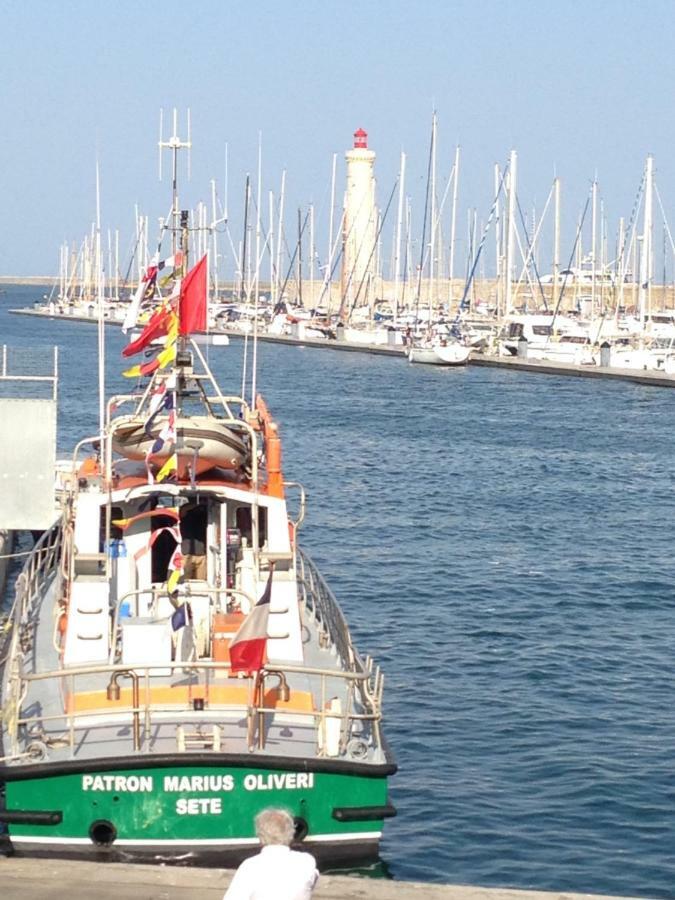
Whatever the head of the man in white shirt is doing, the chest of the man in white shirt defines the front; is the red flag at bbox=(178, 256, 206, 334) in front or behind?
in front

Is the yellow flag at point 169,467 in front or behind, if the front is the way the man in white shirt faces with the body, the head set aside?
in front

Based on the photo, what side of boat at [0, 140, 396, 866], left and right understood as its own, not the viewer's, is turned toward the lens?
back

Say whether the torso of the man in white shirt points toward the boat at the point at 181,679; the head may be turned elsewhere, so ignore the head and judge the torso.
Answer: yes

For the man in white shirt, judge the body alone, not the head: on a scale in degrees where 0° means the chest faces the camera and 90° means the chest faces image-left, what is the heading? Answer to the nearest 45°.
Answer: approximately 180°

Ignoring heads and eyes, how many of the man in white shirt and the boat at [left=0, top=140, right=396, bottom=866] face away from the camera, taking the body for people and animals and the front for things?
2

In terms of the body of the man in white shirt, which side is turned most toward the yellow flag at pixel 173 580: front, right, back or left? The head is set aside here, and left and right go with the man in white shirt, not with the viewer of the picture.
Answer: front

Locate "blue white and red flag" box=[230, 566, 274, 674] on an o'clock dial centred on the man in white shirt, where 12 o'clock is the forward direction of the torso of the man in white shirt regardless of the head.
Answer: The blue white and red flag is roughly at 12 o'clock from the man in white shirt.

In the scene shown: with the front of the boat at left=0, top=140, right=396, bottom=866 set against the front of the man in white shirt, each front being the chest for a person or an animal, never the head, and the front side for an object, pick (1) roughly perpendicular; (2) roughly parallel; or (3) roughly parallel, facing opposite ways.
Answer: roughly parallel

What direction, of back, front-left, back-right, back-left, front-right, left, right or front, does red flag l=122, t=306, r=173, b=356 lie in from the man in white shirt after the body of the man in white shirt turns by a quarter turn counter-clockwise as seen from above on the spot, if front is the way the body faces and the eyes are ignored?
right

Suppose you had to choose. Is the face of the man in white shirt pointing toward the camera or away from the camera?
away from the camera

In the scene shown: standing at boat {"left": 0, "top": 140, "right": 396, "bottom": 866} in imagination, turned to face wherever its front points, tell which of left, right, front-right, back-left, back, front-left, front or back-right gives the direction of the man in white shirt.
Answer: back
